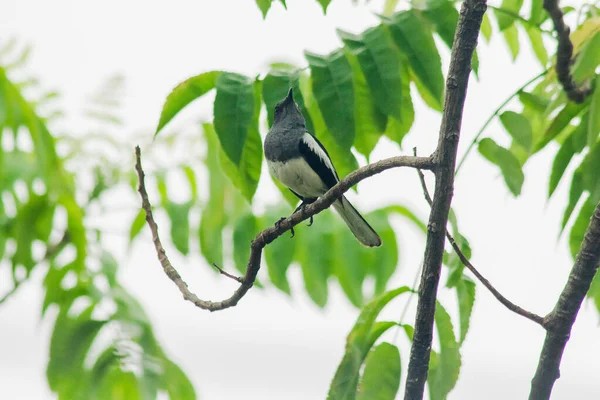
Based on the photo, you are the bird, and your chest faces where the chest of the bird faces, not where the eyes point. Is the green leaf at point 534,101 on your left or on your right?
on your left

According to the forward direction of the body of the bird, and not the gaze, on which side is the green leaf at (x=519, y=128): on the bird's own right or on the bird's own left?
on the bird's own left

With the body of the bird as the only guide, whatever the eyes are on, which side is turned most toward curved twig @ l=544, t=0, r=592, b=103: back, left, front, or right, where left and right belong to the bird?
left

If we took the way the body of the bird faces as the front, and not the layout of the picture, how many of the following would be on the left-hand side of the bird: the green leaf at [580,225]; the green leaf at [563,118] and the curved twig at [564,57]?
3

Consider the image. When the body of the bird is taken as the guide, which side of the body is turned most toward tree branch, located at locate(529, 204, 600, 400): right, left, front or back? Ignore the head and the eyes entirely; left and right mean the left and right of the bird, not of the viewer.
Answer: left

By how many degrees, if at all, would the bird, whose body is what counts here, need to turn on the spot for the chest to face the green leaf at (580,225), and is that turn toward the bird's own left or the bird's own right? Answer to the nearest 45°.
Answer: approximately 90° to the bird's own left

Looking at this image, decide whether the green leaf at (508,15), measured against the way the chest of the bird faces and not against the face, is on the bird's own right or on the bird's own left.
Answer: on the bird's own left

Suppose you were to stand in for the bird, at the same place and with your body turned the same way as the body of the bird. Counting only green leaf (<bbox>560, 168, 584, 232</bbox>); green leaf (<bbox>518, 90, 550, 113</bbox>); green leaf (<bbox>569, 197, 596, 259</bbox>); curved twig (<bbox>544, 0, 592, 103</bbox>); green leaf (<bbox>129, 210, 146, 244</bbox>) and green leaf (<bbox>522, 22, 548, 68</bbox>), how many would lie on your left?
5

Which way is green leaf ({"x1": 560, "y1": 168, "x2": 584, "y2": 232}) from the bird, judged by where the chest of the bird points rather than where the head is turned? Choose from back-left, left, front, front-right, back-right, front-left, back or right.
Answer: left
